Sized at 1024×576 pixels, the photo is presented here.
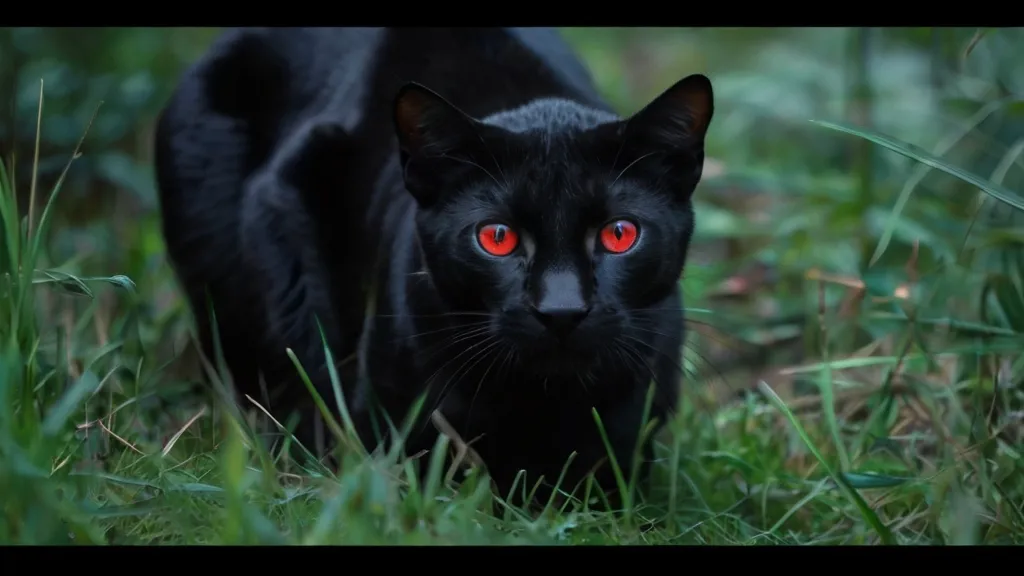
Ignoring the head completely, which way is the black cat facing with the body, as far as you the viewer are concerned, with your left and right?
facing the viewer and to the right of the viewer
